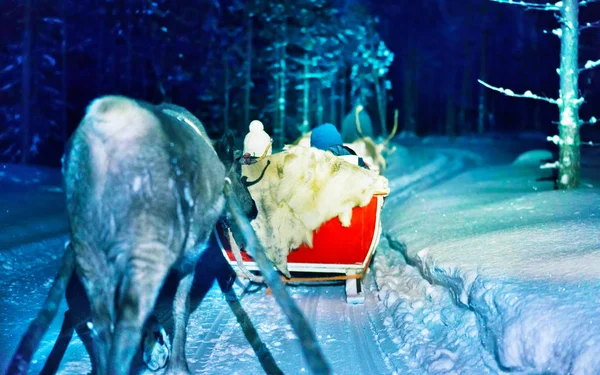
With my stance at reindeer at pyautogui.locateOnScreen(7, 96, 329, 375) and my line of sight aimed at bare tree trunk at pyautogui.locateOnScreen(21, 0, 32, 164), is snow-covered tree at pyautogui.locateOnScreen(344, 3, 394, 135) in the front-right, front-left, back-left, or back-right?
front-right

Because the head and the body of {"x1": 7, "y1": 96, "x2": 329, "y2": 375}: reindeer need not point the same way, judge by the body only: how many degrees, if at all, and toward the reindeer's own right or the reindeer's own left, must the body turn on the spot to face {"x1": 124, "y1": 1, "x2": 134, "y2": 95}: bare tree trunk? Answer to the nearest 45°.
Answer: approximately 45° to the reindeer's own left

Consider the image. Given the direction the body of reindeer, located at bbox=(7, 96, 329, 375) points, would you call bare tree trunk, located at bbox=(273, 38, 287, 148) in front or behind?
in front

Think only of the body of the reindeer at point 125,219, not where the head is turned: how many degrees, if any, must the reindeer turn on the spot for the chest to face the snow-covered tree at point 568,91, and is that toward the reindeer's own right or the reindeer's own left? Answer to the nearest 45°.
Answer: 0° — it already faces it

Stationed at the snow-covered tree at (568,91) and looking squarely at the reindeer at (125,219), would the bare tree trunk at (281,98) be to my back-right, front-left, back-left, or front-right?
back-right

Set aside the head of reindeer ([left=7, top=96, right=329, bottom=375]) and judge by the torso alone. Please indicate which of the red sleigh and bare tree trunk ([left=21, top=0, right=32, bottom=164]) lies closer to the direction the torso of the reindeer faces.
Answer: the red sleigh

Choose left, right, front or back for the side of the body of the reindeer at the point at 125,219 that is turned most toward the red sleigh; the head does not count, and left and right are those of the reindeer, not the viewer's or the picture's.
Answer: front

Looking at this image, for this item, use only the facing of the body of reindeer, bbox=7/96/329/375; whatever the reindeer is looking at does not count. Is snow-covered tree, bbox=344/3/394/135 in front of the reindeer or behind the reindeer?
in front

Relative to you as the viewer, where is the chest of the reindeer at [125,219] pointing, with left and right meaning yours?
facing away from the viewer and to the right of the viewer
